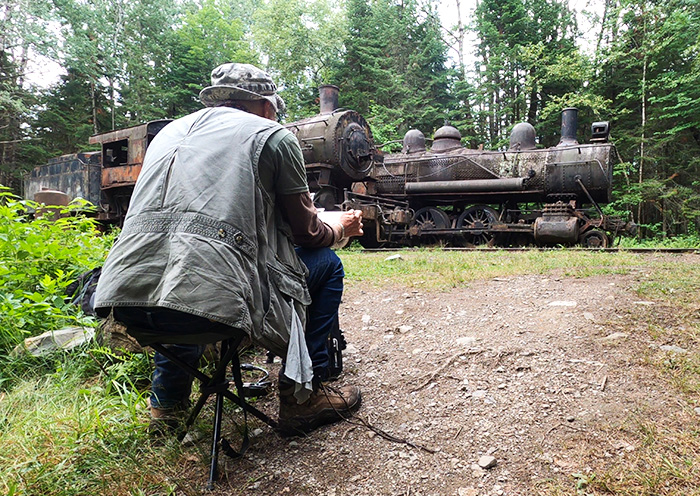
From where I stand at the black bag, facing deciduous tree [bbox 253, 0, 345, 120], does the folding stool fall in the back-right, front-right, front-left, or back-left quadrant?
back-right

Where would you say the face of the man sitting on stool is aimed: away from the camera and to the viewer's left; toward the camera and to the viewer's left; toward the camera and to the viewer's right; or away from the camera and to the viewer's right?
away from the camera and to the viewer's right

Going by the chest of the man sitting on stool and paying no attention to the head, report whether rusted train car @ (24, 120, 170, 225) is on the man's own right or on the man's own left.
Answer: on the man's own left

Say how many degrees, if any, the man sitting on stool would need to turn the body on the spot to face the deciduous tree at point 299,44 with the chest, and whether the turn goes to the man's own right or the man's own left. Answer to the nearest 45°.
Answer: approximately 45° to the man's own left

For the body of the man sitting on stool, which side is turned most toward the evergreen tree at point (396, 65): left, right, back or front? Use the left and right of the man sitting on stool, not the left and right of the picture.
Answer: front

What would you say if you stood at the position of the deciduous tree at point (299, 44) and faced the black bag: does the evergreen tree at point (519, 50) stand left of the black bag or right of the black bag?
left

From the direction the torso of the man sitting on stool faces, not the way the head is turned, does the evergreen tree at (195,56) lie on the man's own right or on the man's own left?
on the man's own left

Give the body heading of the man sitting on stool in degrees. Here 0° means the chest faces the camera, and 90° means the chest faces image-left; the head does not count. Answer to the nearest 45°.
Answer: approximately 225°

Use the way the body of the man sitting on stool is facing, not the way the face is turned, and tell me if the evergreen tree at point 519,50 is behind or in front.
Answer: in front
